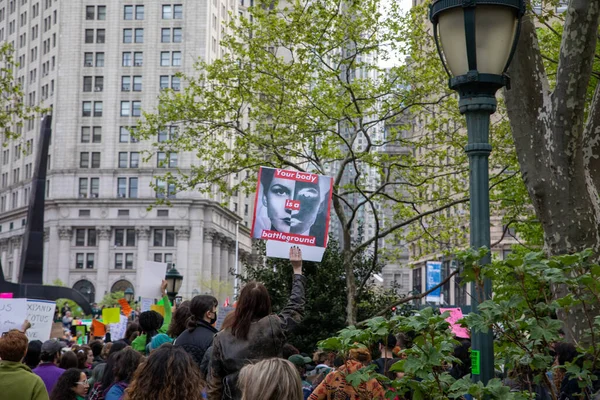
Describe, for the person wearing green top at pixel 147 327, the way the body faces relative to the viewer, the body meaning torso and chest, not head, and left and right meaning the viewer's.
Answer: facing away from the viewer

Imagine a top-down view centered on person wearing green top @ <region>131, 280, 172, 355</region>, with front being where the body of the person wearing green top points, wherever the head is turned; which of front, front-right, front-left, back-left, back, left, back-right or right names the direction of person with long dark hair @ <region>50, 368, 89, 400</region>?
back

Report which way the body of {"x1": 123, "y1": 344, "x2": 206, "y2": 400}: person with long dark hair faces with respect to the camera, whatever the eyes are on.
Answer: away from the camera

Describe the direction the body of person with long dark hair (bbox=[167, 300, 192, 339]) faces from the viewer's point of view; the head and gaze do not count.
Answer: away from the camera

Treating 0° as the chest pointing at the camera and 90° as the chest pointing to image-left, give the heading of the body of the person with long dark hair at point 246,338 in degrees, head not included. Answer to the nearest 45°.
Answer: approximately 180°

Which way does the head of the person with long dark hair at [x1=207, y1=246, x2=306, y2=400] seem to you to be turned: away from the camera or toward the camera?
away from the camera

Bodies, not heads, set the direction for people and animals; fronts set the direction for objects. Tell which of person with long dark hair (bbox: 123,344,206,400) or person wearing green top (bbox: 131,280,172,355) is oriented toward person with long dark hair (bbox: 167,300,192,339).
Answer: person with long dark hair (bbox: 123,344,206,400)

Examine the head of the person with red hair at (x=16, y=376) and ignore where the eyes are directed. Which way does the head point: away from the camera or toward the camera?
away from the camera
